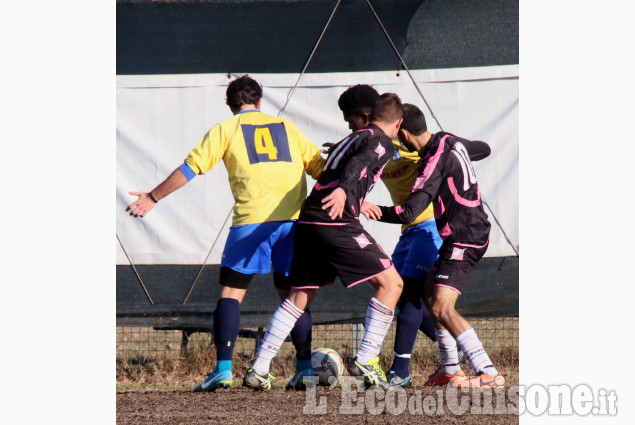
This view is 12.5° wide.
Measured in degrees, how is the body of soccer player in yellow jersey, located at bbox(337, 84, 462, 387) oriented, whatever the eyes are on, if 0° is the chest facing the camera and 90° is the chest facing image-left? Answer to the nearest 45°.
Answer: approximately 45°

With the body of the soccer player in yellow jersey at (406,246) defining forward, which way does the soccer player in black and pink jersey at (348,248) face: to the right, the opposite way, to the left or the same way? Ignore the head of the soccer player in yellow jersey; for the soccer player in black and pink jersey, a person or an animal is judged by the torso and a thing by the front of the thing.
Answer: the opposite way

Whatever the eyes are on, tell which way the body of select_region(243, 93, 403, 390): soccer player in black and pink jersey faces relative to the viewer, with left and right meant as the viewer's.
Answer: facing away from the viewer and to the right of the viewer
